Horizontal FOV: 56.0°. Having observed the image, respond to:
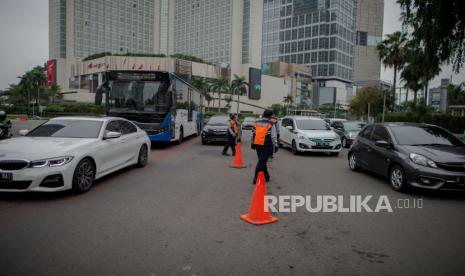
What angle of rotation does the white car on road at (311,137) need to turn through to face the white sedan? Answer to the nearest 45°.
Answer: approximately 90° to its right

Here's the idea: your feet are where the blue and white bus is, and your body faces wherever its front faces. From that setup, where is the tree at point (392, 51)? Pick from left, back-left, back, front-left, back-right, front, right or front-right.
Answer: back

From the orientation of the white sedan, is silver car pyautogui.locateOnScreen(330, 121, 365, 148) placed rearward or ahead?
rearward

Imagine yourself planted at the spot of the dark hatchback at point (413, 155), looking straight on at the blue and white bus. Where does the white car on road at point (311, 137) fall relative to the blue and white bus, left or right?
right

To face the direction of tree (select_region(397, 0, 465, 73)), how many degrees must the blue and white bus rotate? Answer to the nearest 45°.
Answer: approximately 90° to its left

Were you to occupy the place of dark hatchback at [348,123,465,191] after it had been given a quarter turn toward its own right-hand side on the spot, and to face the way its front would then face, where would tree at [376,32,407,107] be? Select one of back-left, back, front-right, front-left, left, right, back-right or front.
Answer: back-right

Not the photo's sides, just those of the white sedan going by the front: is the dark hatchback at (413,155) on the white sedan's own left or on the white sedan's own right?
on the white sedan's own left
